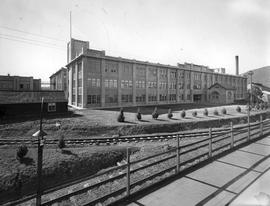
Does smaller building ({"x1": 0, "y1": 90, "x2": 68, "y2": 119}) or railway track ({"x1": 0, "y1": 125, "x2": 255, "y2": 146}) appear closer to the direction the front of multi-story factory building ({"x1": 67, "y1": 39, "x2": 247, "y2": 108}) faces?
the railway track

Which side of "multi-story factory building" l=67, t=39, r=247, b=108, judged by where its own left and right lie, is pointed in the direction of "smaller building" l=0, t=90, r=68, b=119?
right

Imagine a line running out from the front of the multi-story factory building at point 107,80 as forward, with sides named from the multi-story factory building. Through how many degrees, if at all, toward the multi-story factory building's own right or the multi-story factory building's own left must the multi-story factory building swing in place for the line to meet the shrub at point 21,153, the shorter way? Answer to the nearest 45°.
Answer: approximately 45° to the multi-story factory building's own right

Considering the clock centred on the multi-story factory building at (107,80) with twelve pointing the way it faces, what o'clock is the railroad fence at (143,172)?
The railroad fence is roughly at 1 o'clock from the multi-story factory building.

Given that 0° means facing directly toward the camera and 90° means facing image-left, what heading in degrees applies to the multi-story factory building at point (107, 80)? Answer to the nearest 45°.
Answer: approximately 315°

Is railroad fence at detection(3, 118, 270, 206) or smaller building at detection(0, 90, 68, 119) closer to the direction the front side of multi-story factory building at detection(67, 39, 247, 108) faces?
the railroad fence

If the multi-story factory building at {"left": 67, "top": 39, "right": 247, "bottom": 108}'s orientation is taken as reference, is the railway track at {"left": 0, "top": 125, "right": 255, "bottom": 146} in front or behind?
in front
